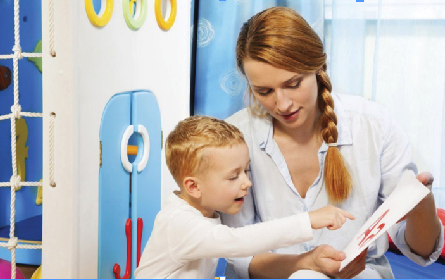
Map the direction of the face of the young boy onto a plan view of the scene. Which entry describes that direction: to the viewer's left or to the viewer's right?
to the viewer's right

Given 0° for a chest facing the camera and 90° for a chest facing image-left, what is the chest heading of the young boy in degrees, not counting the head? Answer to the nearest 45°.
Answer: approximately 270°

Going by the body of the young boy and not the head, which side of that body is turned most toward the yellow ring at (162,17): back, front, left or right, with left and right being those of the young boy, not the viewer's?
left

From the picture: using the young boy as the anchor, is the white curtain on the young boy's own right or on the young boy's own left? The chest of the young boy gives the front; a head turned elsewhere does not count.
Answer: on the young boy's own left
